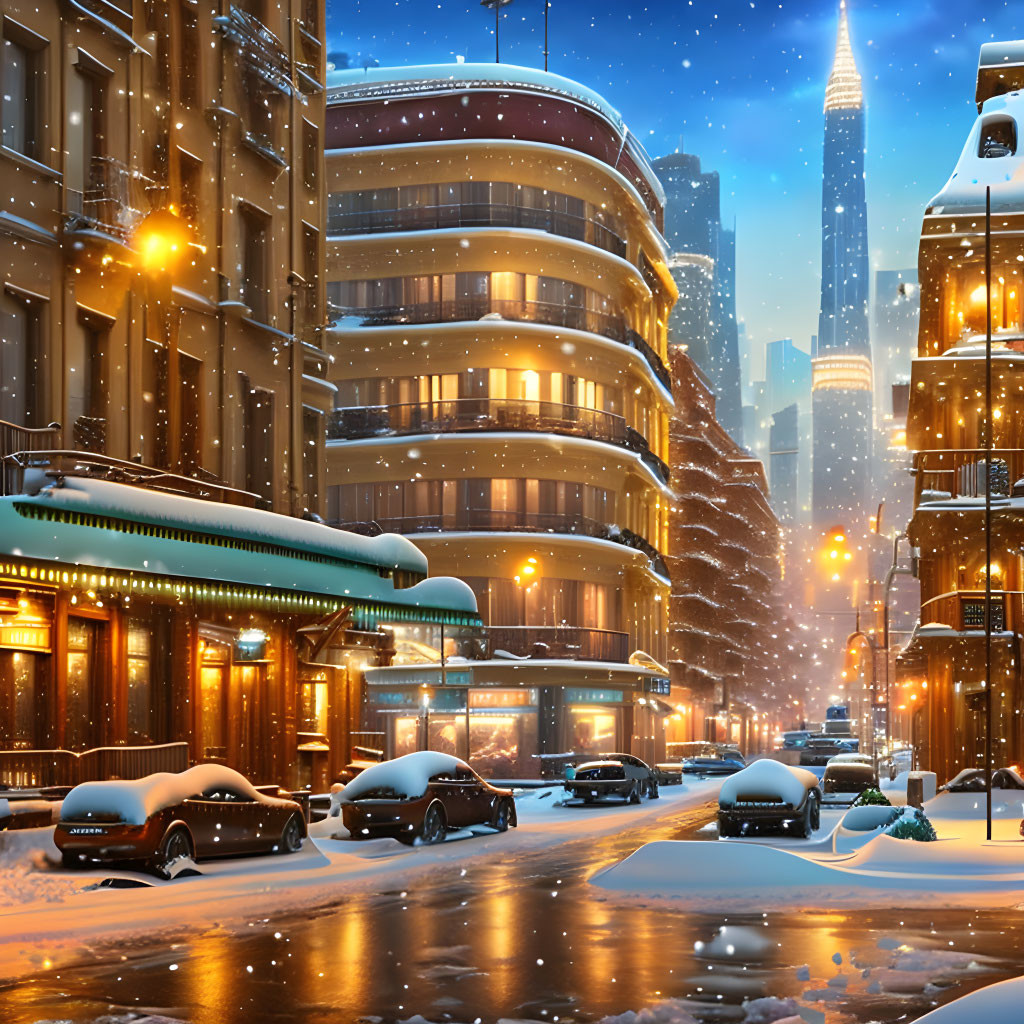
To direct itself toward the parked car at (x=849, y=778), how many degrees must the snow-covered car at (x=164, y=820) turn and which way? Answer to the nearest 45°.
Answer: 0° — it already faces it

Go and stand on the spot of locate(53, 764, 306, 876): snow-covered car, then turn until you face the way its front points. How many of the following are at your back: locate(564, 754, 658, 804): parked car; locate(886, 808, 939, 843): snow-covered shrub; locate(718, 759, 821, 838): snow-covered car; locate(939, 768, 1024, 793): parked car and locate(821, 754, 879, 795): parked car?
0

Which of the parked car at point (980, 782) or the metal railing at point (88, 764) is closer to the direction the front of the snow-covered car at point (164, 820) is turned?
the parked car

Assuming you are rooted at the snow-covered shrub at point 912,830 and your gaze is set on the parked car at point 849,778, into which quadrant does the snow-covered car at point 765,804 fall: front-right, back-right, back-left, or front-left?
front-left

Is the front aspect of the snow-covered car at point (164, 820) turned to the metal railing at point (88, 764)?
no
